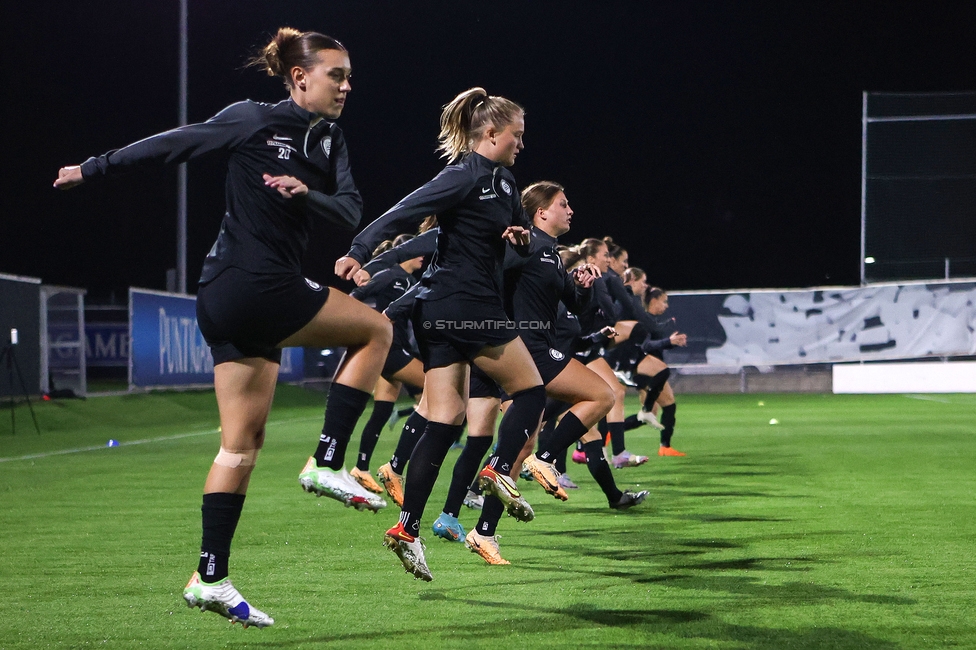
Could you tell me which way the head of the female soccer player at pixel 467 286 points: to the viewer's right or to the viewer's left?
to the viewer's right

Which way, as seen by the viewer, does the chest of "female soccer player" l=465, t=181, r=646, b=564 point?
to the viewer's right

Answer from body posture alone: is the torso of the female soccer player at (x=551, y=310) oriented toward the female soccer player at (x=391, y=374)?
no

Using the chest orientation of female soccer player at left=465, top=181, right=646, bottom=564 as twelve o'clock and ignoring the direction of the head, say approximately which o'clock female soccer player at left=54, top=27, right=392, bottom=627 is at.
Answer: female soccer player at left=54, top=27, right=392, bottom=627 is roughly at 4 o'clock from female soccer player at left=465, top=181, right=646, bottom=564.

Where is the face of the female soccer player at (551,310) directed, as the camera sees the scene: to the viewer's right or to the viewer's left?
to the viewer's right

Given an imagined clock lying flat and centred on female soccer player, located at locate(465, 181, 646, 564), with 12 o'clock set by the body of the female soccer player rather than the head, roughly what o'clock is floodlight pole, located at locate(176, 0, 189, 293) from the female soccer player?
The floodlight pole is roughly at 8 o'clock from the female soccer player.
